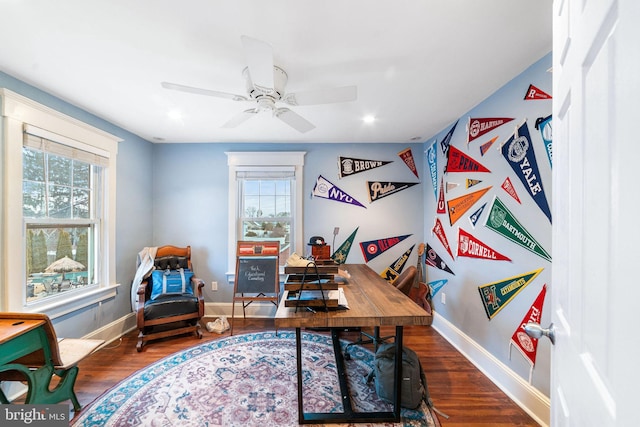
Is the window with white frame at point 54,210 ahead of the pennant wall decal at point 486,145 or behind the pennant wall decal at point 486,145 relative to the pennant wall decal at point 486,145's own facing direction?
ahead

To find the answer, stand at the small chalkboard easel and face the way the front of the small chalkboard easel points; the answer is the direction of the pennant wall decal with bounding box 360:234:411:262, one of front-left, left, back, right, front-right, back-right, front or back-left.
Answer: left

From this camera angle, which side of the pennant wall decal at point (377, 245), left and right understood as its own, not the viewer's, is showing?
front

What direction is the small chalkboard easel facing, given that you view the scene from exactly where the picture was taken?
facing the viewer

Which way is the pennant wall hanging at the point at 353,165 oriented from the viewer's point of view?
toward the camera

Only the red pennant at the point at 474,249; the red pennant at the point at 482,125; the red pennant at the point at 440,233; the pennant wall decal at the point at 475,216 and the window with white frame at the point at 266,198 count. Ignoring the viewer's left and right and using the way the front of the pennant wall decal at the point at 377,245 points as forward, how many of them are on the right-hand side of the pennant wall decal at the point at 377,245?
1

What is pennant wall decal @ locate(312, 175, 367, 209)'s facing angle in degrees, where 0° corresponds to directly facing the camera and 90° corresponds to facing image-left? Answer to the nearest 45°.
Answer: approximately 0°

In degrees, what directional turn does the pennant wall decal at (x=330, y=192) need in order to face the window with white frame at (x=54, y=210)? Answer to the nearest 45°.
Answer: approximately 45° to its right
